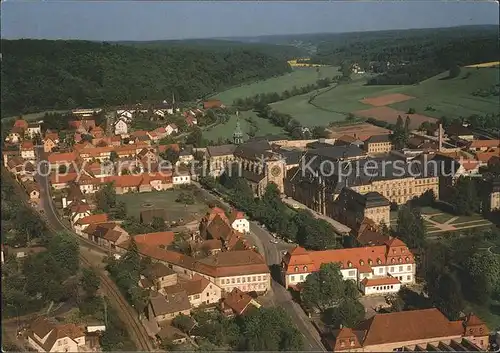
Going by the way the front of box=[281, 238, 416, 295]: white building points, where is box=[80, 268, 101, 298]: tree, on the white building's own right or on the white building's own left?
on the white building's own right

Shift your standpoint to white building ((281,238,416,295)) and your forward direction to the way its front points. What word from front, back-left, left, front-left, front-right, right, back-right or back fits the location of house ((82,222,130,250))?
right

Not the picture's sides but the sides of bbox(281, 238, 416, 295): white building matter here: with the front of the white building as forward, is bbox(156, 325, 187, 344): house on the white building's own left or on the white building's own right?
on the white building's own right

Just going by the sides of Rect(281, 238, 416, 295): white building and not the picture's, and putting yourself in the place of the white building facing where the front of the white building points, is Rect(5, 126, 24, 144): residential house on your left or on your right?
on your right

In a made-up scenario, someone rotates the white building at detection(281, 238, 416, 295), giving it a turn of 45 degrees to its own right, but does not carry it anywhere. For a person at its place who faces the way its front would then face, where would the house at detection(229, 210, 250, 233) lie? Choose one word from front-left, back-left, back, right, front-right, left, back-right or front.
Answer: right

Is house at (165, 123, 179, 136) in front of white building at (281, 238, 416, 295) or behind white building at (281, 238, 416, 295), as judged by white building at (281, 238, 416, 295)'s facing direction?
behind

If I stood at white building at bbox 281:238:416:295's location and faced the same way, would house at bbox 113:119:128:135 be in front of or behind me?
behind

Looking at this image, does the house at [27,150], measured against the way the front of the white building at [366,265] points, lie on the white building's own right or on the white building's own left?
on the white building's own right

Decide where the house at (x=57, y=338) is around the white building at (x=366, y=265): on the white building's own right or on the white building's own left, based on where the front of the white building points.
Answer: on the white building's own right

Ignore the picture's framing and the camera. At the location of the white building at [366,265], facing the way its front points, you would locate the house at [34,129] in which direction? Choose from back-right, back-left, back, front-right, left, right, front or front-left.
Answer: back-right

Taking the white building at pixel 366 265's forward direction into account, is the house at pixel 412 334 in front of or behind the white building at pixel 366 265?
in front

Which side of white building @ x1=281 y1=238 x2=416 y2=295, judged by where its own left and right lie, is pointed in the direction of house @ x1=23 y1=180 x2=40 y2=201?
right

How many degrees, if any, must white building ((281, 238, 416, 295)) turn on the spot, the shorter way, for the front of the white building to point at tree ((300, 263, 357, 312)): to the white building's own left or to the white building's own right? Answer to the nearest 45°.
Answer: approximately 45° to the white building's own right

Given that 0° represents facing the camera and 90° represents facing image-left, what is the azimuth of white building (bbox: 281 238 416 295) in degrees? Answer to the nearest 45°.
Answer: approximately 0°

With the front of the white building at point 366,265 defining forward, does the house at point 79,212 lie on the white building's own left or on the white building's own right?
on the white building's own right
